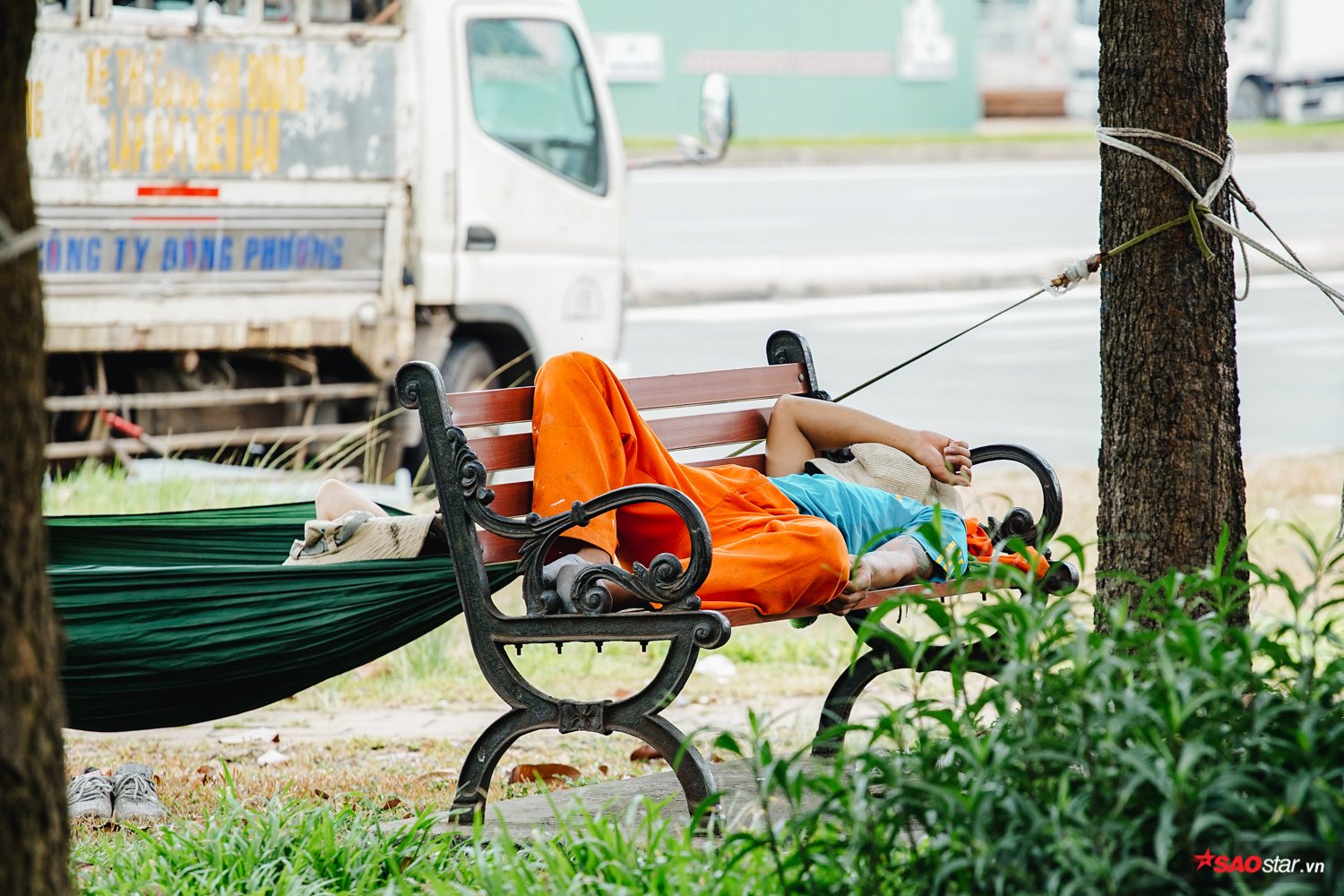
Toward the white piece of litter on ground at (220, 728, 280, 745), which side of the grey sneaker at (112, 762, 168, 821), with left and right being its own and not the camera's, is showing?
back

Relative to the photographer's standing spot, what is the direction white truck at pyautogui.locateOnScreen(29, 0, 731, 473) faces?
facing to the right of the viewer

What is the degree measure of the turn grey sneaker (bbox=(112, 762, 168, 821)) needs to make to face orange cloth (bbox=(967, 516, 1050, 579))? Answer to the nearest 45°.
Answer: approximately 90° to its left

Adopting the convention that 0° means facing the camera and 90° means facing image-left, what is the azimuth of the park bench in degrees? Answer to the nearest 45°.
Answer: approximately 315°

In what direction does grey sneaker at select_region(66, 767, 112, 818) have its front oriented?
toward the camera

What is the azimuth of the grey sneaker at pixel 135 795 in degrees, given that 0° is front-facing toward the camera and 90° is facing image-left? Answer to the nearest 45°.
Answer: approximately 0°

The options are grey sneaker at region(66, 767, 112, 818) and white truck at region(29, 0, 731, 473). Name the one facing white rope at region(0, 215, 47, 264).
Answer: the grey sneaker

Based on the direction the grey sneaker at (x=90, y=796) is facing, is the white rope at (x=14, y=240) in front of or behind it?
in front
